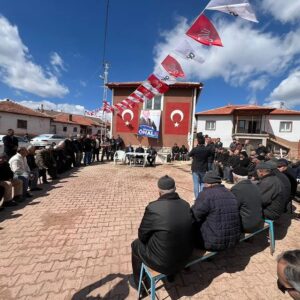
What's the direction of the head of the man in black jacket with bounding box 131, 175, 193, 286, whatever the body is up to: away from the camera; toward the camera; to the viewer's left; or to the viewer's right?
away from the camera

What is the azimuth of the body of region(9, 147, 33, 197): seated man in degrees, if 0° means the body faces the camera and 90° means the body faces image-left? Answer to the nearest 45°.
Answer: approximately 270°

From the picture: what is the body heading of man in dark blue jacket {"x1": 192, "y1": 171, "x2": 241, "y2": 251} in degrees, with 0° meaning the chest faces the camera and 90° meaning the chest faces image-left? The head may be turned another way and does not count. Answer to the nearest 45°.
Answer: approximately 135°

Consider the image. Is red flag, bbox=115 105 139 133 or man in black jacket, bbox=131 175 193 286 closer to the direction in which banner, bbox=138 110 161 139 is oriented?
the man in black jacket

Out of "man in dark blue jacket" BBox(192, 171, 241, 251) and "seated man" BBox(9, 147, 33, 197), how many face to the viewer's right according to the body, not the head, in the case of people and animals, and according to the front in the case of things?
1

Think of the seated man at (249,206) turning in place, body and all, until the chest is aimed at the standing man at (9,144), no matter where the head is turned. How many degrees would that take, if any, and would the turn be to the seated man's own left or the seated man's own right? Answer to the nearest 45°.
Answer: approximately 45° to the seated man's own left
